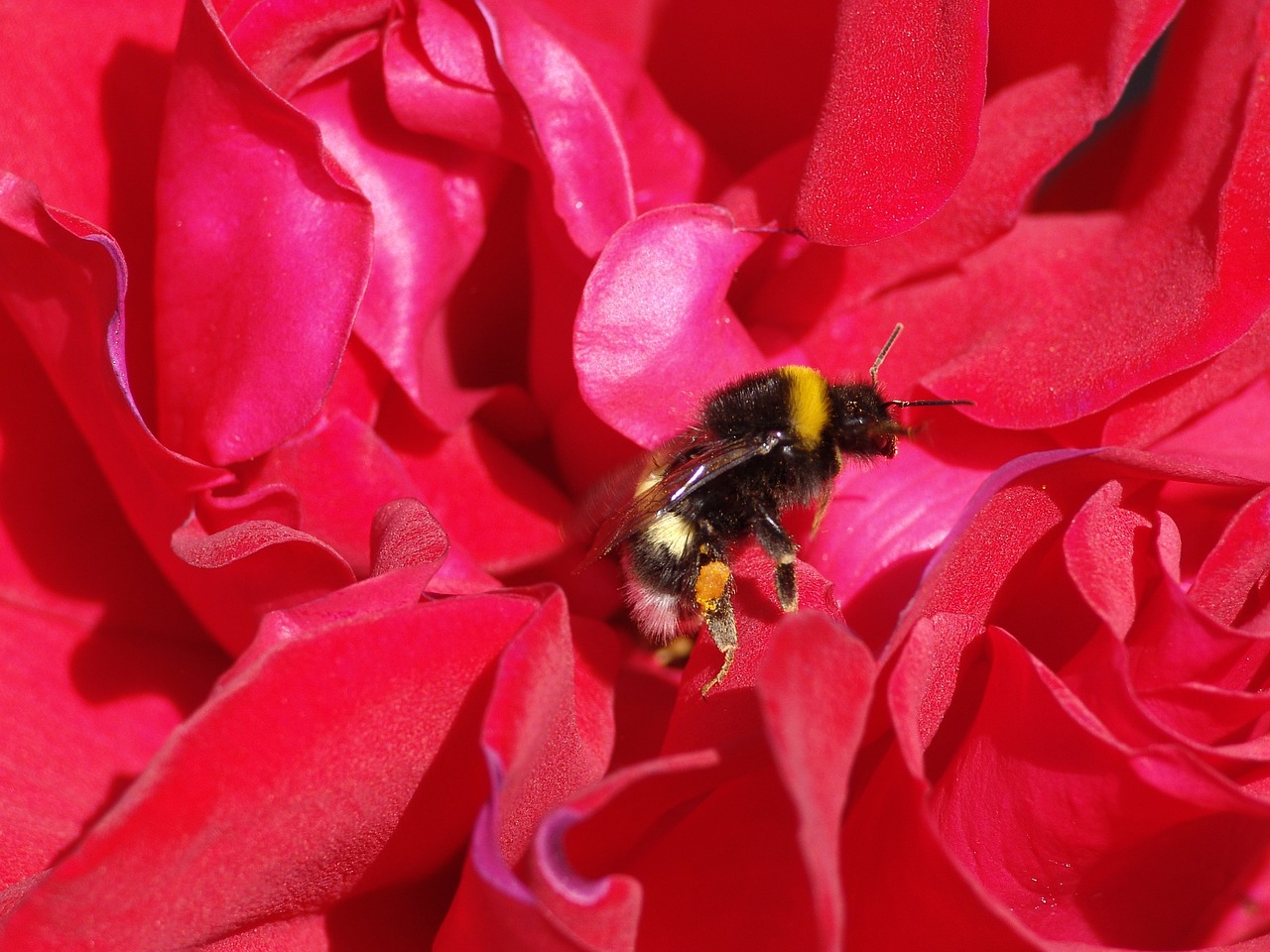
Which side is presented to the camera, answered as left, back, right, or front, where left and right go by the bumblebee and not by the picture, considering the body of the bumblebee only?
right
